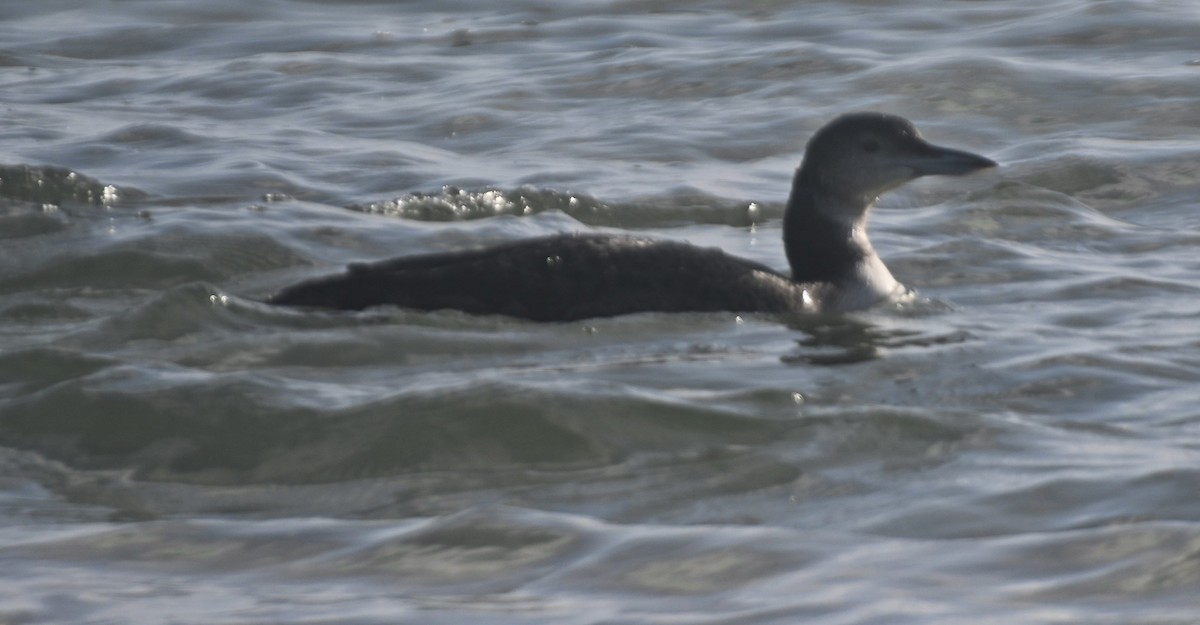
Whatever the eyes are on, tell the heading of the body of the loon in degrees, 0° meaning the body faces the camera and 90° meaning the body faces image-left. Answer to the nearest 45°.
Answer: approximately 270°
